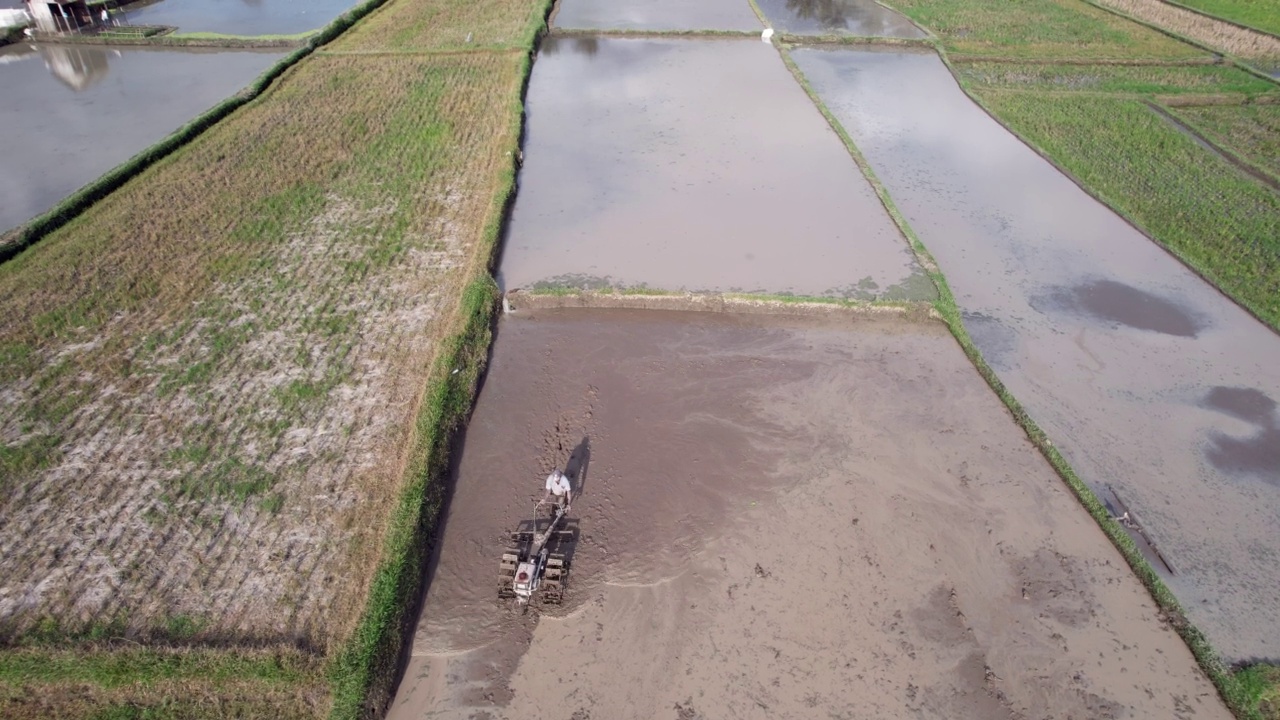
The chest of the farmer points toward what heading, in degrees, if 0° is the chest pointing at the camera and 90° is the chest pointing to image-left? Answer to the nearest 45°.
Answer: approximately 0°
